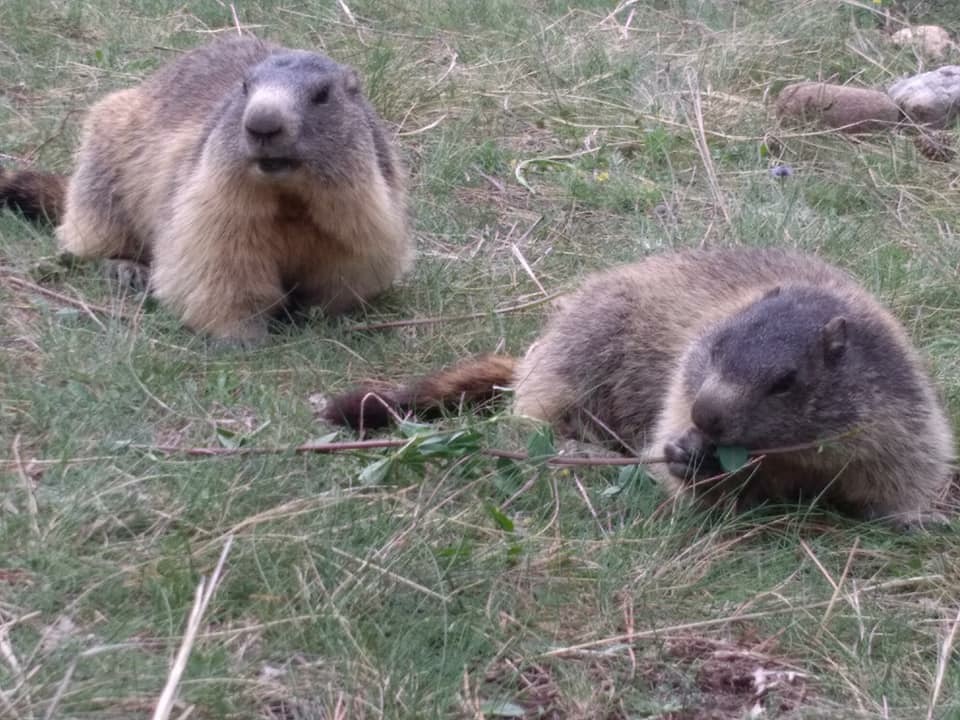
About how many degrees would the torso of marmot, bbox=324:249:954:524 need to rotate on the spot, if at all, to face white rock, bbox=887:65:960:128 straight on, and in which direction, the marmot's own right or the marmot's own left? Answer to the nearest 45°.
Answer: approximately 135° to the marmot's own left

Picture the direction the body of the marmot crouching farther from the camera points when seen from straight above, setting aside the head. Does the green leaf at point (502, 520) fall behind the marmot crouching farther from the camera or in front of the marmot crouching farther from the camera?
in front

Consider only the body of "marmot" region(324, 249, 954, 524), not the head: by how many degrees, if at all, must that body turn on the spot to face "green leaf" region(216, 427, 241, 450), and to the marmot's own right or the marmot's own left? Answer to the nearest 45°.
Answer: approximately 135° to the marmot's own right

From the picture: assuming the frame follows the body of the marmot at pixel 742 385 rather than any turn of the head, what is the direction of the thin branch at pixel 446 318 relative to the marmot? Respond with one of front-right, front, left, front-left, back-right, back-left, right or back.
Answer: back

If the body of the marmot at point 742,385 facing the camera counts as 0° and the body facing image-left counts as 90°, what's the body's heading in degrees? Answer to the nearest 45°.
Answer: approximately 315°

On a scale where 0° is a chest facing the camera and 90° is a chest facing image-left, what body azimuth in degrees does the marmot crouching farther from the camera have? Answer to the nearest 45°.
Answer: approximately 315°

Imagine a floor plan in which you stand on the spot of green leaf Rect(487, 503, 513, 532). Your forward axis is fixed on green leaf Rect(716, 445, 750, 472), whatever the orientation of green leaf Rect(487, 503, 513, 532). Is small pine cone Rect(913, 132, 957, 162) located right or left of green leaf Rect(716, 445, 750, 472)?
left
